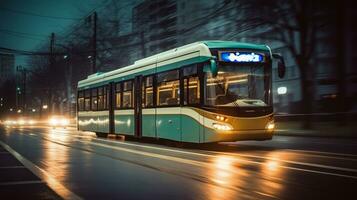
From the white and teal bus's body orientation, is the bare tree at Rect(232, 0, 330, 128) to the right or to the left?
on its left

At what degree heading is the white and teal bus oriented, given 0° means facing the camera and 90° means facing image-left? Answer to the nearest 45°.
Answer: approximately 315°
